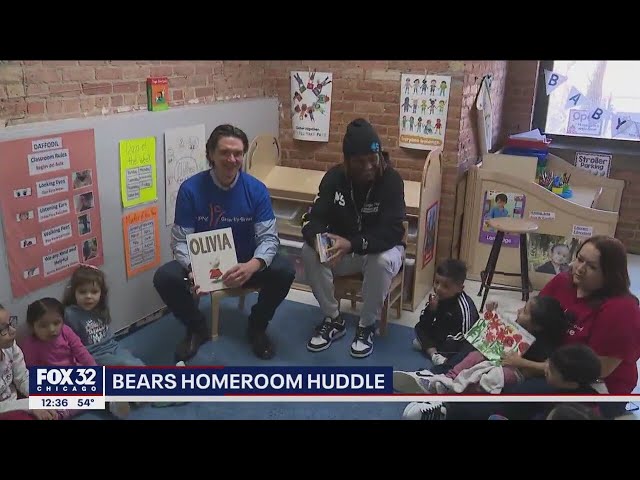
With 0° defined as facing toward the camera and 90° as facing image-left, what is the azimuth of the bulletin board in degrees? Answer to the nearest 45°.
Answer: approximately 315°

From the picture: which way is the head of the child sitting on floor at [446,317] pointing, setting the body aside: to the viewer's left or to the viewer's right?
to the viewer's left

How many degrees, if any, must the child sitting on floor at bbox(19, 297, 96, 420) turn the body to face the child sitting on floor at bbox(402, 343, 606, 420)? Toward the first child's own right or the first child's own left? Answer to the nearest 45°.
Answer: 0° — they already face them

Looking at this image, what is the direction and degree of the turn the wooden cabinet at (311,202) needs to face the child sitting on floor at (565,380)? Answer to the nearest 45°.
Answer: approximately 90° to its left

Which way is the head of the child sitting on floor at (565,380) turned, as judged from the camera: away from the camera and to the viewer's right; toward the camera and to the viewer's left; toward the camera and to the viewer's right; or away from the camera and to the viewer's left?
away from the camera and to the viewer's left

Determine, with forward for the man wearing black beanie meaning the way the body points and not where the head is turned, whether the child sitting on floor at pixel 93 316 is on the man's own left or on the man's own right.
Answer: on the man's own right
